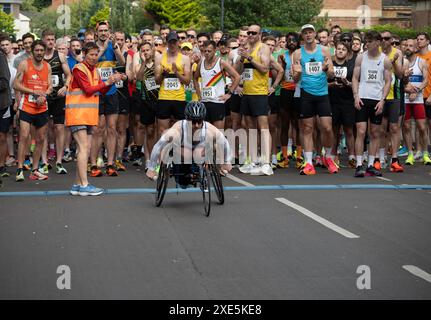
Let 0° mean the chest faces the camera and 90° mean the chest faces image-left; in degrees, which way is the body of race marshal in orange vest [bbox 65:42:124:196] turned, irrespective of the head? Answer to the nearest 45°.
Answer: approximately 270°

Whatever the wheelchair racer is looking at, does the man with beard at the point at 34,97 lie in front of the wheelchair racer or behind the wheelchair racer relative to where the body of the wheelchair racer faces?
behind

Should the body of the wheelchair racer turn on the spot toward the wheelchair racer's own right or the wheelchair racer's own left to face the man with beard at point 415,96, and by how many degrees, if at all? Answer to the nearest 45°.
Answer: approximately 135° to the wheelchair racer's own left

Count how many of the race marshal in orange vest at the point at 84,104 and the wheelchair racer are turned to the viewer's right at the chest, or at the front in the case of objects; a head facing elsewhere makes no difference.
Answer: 1

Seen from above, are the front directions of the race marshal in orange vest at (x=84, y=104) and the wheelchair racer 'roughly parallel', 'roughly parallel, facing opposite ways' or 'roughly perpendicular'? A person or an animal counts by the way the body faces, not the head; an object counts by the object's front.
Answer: roughly perpendicular

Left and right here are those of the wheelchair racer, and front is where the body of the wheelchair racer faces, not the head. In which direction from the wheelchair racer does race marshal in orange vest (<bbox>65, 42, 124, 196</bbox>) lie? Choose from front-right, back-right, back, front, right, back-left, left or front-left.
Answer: back-right

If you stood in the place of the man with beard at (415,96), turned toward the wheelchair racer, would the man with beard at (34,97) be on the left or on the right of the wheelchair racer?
right

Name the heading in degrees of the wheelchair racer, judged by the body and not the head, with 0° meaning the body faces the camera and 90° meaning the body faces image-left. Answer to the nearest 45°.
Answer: approximately 0°
